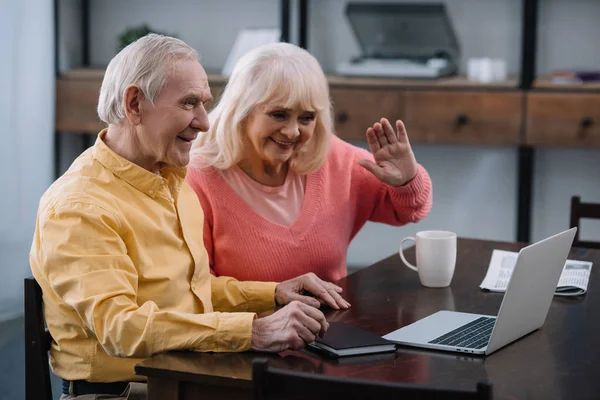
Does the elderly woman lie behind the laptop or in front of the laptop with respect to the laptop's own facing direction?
in front

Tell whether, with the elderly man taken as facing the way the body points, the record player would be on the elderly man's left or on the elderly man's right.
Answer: on the elderly man's left

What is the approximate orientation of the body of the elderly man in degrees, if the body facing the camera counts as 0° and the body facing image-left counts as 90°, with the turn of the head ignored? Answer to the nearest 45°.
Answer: approximately 270°

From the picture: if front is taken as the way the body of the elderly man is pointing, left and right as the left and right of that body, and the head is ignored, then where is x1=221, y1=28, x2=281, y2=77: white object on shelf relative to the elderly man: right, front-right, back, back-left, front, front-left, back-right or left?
left

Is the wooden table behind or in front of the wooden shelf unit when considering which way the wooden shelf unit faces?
in front

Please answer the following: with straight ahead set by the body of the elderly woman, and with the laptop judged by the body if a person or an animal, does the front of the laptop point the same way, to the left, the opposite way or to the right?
the opposite way

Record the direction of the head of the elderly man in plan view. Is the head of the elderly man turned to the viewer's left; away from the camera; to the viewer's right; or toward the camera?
to the viewer's right
